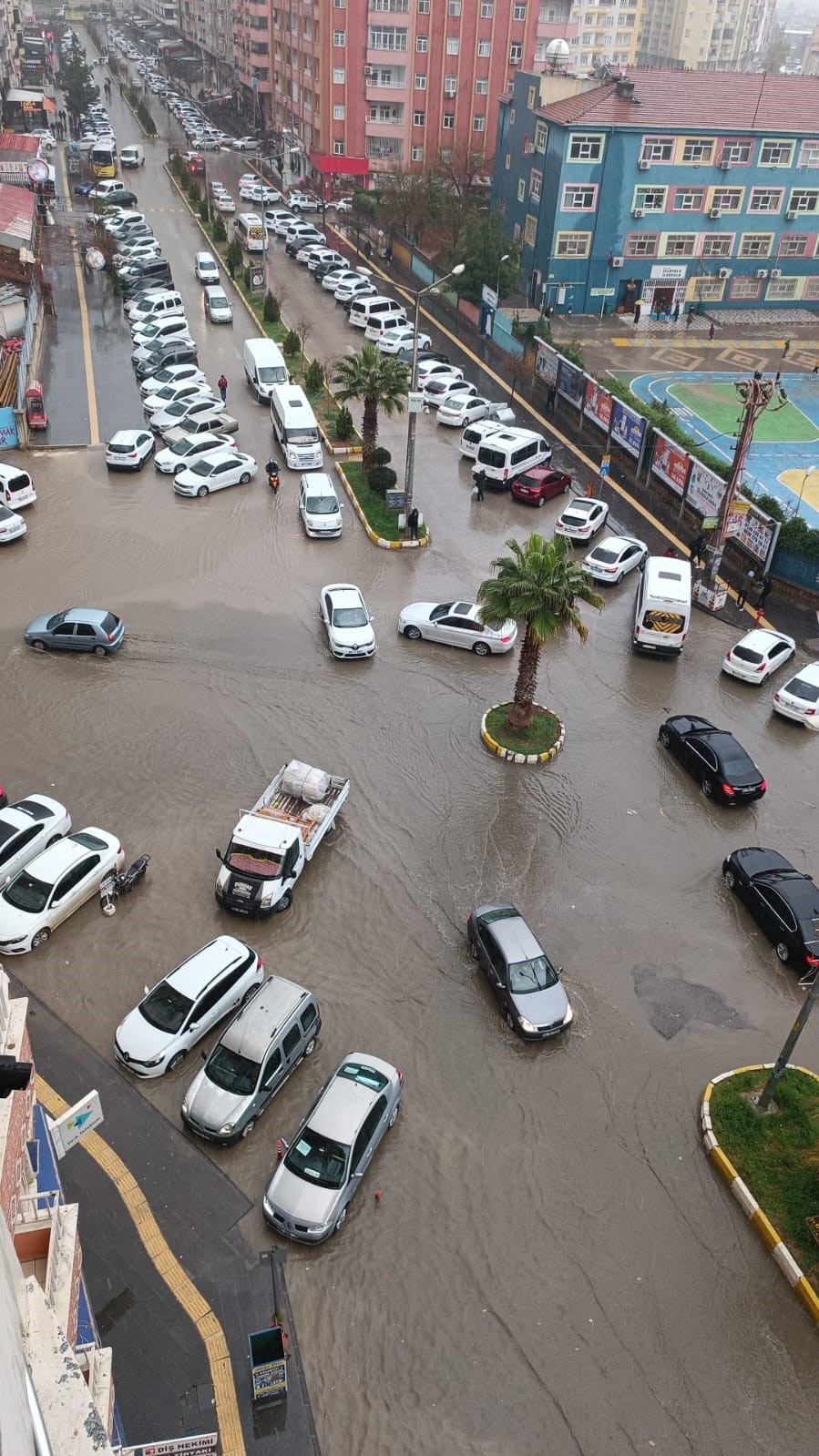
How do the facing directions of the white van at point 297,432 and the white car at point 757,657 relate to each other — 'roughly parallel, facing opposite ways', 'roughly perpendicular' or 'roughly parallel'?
roughly perpendicular

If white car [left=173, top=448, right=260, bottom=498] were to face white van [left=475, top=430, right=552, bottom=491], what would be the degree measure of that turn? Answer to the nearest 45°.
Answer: approximately 135° to its left

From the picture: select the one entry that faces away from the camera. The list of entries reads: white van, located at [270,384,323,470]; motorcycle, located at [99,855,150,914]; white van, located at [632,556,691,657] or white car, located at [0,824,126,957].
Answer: white van, located at [632,556,691,657]

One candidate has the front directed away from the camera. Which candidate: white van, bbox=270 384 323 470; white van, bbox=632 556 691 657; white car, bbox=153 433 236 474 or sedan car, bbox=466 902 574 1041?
white van, bbox=632 556 691 657

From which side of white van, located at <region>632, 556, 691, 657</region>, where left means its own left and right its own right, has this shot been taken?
back

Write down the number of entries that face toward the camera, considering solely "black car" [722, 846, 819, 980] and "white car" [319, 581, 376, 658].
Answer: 1

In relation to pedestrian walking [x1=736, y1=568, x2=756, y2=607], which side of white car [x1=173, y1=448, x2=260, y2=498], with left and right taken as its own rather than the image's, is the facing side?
left
